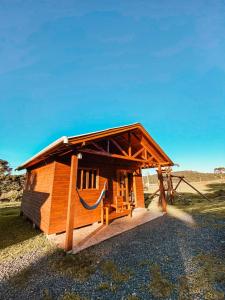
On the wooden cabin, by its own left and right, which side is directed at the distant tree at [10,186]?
back

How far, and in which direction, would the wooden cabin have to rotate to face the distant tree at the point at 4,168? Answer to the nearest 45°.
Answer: approximately 180°

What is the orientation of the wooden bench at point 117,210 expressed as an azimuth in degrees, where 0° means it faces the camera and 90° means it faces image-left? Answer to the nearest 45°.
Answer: approximately 315°

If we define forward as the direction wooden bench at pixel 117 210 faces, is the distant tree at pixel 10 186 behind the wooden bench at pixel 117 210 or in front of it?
behind

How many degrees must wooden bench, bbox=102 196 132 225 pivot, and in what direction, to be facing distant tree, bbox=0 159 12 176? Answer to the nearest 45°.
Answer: approximately 180°
